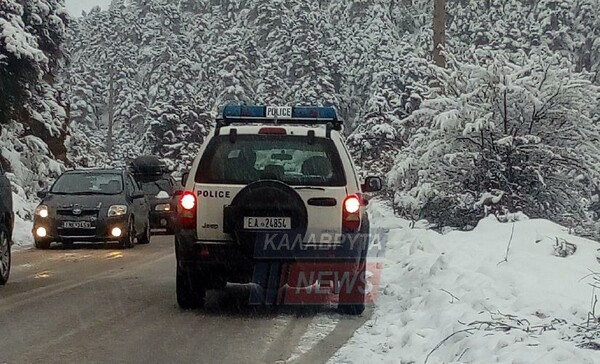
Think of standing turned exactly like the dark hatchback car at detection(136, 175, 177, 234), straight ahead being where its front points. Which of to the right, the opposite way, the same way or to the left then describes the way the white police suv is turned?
the opposite way

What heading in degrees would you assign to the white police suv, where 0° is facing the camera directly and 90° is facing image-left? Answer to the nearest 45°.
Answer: approximately 180°

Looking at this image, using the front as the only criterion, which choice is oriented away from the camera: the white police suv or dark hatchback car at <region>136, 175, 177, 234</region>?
the white police suv

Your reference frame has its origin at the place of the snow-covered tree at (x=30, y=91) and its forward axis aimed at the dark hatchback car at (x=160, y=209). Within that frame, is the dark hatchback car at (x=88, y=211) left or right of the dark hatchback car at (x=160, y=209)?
right

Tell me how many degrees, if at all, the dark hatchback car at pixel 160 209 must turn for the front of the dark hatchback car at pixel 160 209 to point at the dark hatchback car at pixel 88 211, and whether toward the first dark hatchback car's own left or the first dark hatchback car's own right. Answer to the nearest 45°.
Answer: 0° — it already faces it

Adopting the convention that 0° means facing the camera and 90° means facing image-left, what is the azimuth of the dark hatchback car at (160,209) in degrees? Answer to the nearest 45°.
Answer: approximately 0°

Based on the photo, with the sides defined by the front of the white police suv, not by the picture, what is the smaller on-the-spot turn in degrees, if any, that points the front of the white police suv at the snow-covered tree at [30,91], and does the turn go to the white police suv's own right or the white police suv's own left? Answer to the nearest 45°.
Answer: approximately 45° to the white police suv's own left

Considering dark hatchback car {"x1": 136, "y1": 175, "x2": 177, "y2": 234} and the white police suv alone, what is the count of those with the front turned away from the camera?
1
